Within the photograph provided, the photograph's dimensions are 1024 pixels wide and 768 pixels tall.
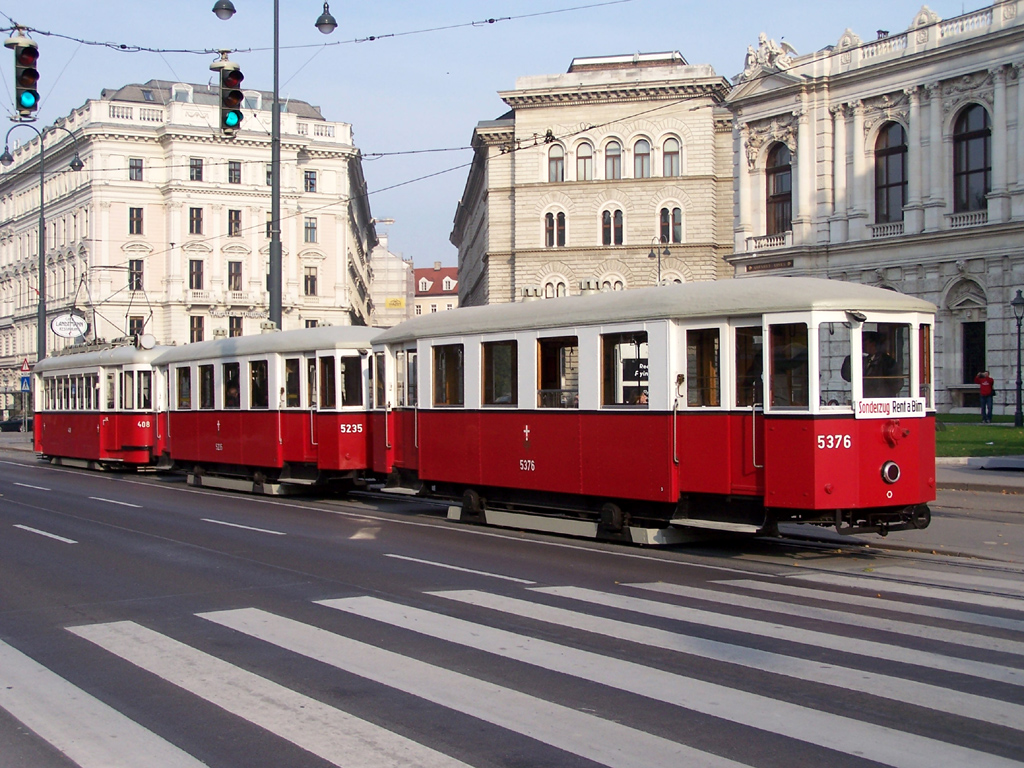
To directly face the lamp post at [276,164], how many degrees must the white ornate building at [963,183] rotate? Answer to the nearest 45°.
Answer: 0° — it already faces it

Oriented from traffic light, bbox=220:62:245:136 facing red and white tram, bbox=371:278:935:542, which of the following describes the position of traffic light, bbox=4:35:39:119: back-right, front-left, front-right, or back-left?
back-right

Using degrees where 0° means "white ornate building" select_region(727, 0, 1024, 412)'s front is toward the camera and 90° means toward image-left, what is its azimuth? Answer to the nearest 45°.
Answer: approximately 45°
